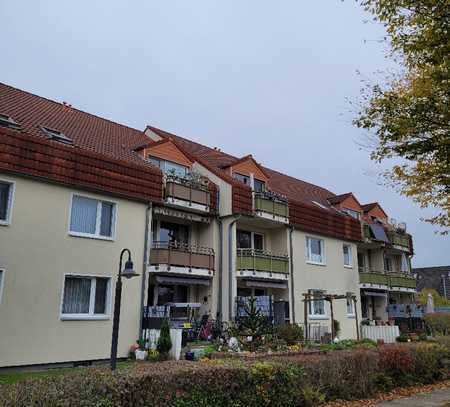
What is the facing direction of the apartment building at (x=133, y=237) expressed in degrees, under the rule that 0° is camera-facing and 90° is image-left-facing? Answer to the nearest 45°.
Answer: approximately 315°

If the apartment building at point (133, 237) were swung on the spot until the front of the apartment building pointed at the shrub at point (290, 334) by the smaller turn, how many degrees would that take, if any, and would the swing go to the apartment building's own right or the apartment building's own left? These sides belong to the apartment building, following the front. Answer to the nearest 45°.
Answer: approximately 45° to the apartment building's own left

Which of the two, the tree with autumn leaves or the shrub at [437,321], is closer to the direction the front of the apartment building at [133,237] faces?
the tree with autumn leaves

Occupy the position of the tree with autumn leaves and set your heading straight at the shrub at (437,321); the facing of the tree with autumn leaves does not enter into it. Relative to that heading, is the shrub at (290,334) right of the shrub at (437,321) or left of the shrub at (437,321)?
left

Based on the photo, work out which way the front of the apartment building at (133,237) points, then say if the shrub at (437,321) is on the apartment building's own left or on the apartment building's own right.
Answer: on the apartment building's own left
